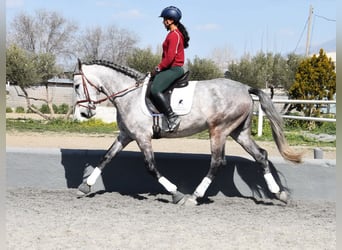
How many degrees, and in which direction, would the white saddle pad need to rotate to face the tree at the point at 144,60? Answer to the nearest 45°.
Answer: approximately 90° to its right

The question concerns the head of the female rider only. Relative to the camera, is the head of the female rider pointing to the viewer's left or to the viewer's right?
to the viewer's left

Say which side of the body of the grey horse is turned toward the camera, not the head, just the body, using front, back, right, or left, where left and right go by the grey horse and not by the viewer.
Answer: left

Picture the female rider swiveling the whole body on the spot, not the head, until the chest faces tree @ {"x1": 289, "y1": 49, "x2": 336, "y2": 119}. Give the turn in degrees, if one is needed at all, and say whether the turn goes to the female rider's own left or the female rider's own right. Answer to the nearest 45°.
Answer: approximately 135° to the female rider's own right

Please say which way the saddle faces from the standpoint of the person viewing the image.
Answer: facing to the left of the viewer

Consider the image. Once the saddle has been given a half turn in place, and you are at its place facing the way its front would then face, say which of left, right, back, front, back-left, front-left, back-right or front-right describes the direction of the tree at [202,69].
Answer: left

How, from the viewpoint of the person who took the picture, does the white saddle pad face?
facing to the left of the viewer

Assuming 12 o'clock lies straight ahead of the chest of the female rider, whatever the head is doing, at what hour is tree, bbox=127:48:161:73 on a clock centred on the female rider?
The tree is roughly at 3 o'clock from the female rider.

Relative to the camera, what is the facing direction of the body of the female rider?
to the viewer's left
